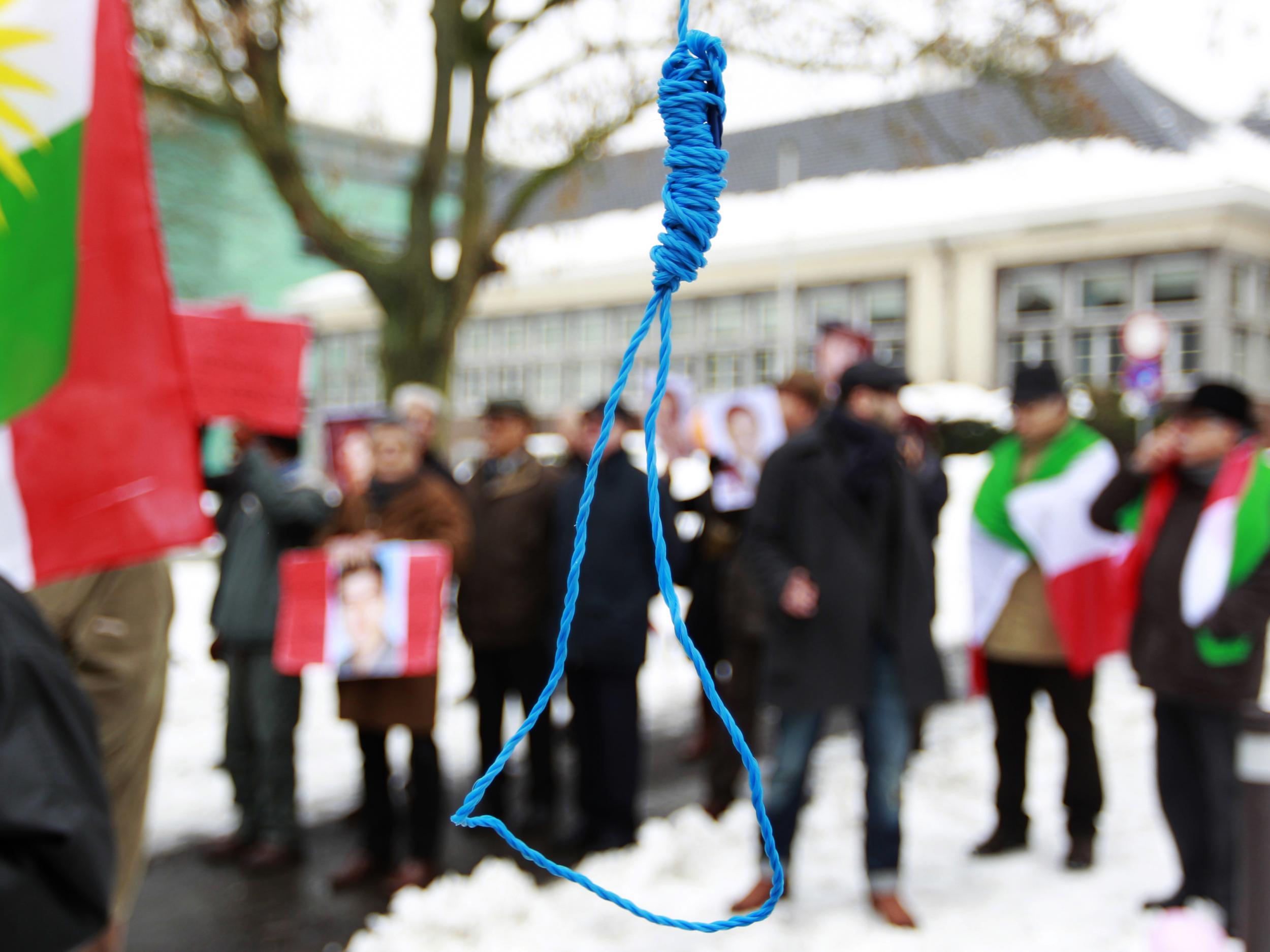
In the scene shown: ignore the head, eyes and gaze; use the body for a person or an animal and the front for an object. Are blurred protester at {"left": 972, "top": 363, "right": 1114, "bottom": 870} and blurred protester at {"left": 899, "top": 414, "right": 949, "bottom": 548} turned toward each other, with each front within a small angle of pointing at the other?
no

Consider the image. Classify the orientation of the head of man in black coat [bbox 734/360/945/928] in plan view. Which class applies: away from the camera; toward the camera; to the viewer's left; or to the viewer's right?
toward the camera

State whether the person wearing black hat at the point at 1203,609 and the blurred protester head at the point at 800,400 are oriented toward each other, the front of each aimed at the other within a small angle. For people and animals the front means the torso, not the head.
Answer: no

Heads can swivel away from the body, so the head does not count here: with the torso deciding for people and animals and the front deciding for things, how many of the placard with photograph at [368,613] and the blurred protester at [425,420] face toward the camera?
2

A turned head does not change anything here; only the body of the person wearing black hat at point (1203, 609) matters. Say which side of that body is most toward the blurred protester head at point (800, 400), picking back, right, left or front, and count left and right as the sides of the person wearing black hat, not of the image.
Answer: right

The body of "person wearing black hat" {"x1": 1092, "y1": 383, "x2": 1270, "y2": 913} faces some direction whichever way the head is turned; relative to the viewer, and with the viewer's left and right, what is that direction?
facing the viewer and to the left of the viewer

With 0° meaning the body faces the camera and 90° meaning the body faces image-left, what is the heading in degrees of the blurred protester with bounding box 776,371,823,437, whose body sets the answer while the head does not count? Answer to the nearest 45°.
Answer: approximately 45°

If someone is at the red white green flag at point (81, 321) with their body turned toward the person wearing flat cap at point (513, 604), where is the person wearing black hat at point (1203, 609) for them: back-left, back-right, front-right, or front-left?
front-right

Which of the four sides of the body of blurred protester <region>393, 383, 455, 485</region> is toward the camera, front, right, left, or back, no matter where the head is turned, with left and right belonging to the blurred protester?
front

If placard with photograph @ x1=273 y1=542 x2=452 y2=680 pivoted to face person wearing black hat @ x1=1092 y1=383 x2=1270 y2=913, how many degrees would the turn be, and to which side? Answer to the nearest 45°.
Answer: approximately 45° to its left

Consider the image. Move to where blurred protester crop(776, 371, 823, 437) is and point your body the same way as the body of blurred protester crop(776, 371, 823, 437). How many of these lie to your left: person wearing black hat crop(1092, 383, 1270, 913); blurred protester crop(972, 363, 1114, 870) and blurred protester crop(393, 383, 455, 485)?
2

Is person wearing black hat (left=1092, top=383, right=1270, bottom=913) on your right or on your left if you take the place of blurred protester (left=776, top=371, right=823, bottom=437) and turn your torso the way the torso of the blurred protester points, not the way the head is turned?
on your left

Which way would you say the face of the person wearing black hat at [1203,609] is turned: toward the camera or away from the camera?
toward the camera
